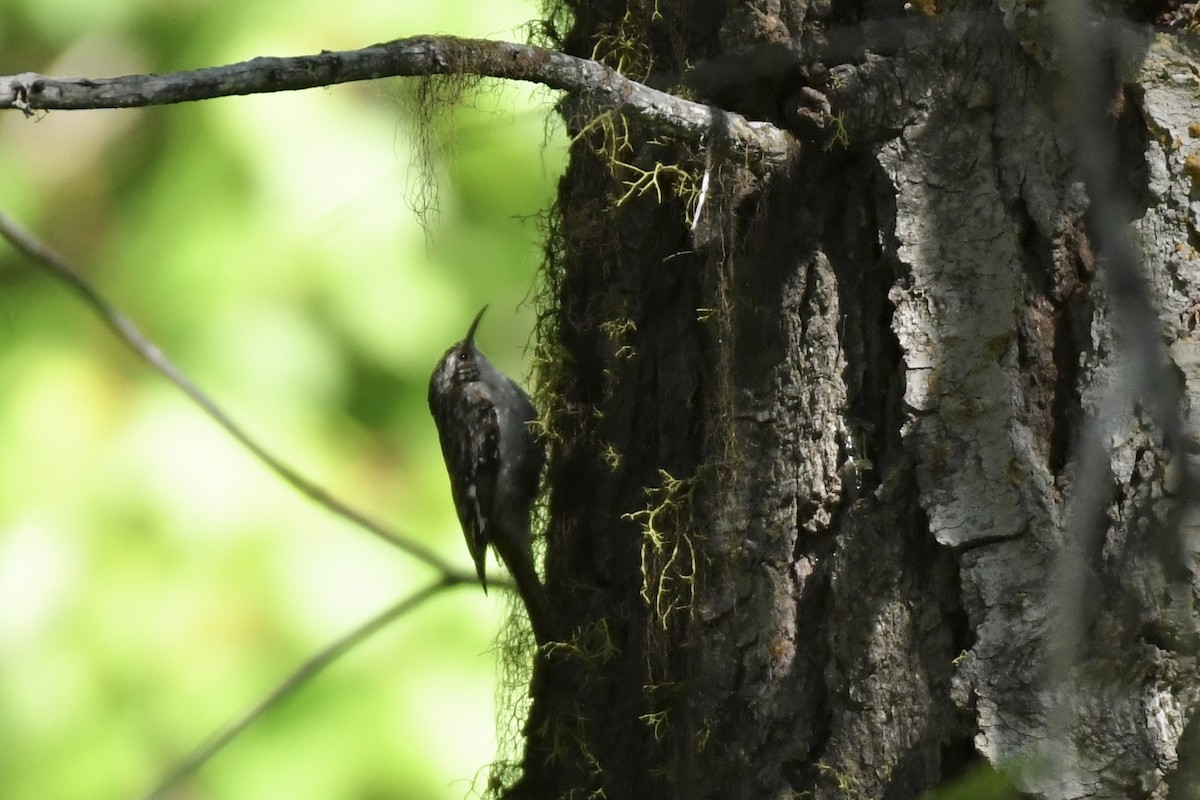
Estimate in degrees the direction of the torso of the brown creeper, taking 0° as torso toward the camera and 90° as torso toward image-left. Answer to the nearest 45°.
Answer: approximately 270°
